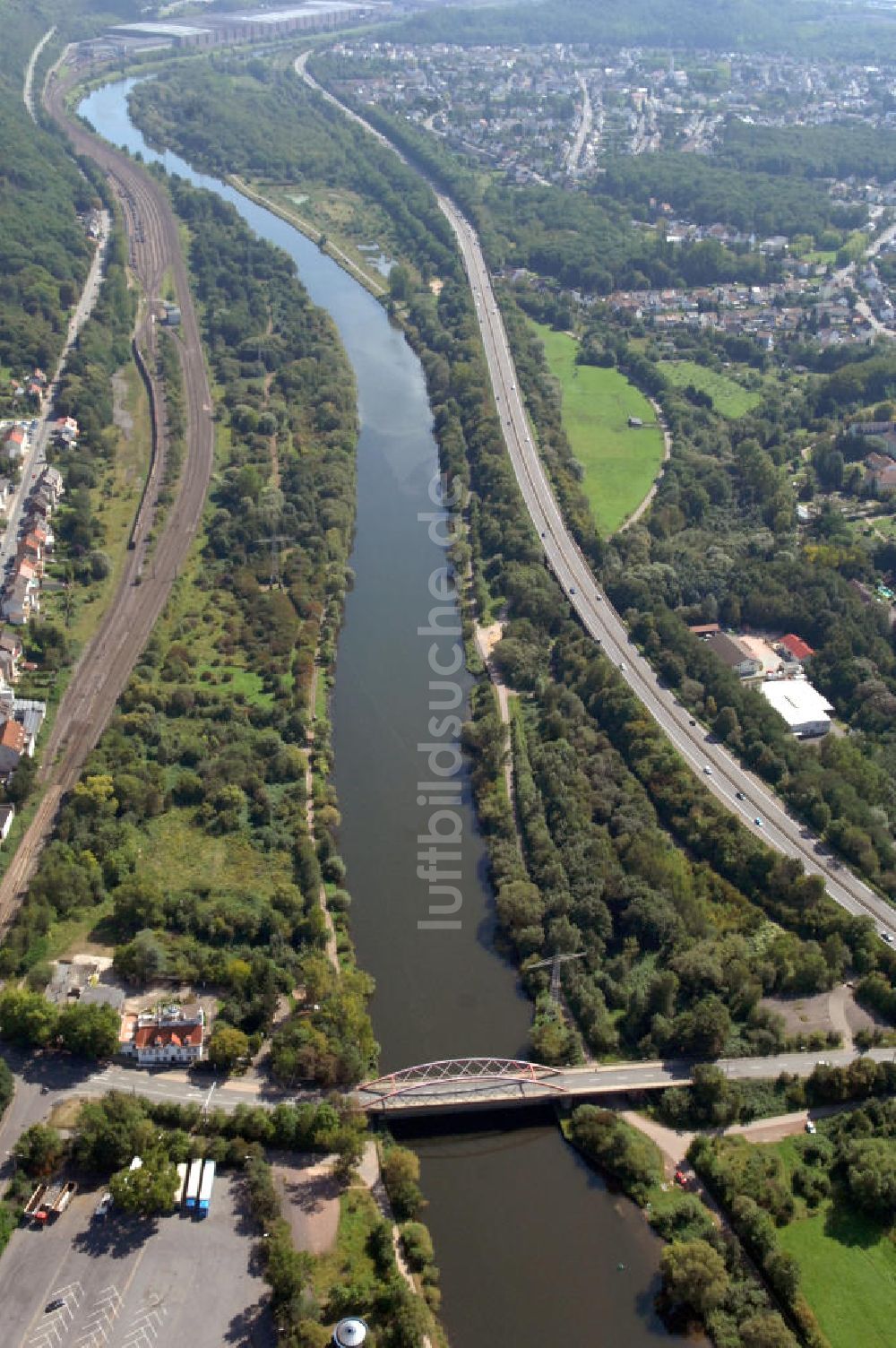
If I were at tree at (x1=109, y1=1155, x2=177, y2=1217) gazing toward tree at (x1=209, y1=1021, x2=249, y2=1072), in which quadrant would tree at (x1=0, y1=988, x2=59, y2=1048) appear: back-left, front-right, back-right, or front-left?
front-left

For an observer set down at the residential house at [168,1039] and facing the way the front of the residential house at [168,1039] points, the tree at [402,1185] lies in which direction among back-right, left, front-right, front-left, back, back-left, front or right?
front-left

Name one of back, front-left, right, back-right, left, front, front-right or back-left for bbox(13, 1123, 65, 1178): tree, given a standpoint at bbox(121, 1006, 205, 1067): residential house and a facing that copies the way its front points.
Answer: front-right

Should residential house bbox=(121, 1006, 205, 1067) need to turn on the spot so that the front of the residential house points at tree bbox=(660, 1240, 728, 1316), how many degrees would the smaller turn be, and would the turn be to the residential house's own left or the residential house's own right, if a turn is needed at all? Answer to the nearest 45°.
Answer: approximately 45° to the residential house's own left

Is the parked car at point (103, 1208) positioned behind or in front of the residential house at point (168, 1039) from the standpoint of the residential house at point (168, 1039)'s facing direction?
in front

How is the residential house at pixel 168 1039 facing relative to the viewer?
toward the camera

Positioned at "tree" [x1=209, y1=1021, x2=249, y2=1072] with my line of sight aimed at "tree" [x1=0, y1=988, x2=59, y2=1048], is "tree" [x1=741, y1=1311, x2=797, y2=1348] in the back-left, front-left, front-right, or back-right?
back-left

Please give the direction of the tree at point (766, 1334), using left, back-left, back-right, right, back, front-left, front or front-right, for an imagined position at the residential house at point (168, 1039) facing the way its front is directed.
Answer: front-left

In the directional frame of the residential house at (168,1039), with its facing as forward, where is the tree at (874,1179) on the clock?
The tree is roughly at 10 o'clock from the residential house.

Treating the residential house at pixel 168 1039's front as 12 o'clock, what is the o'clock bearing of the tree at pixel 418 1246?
The tree is roughly at 11 o'clock from the residential house.

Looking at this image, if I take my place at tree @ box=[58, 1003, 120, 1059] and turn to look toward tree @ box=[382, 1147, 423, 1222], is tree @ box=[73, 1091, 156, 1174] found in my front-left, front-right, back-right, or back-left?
front-right

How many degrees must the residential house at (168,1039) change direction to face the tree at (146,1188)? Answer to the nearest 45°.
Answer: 0° — it already faces it

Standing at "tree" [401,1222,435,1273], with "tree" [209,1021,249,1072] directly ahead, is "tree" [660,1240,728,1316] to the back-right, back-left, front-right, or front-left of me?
back-right
